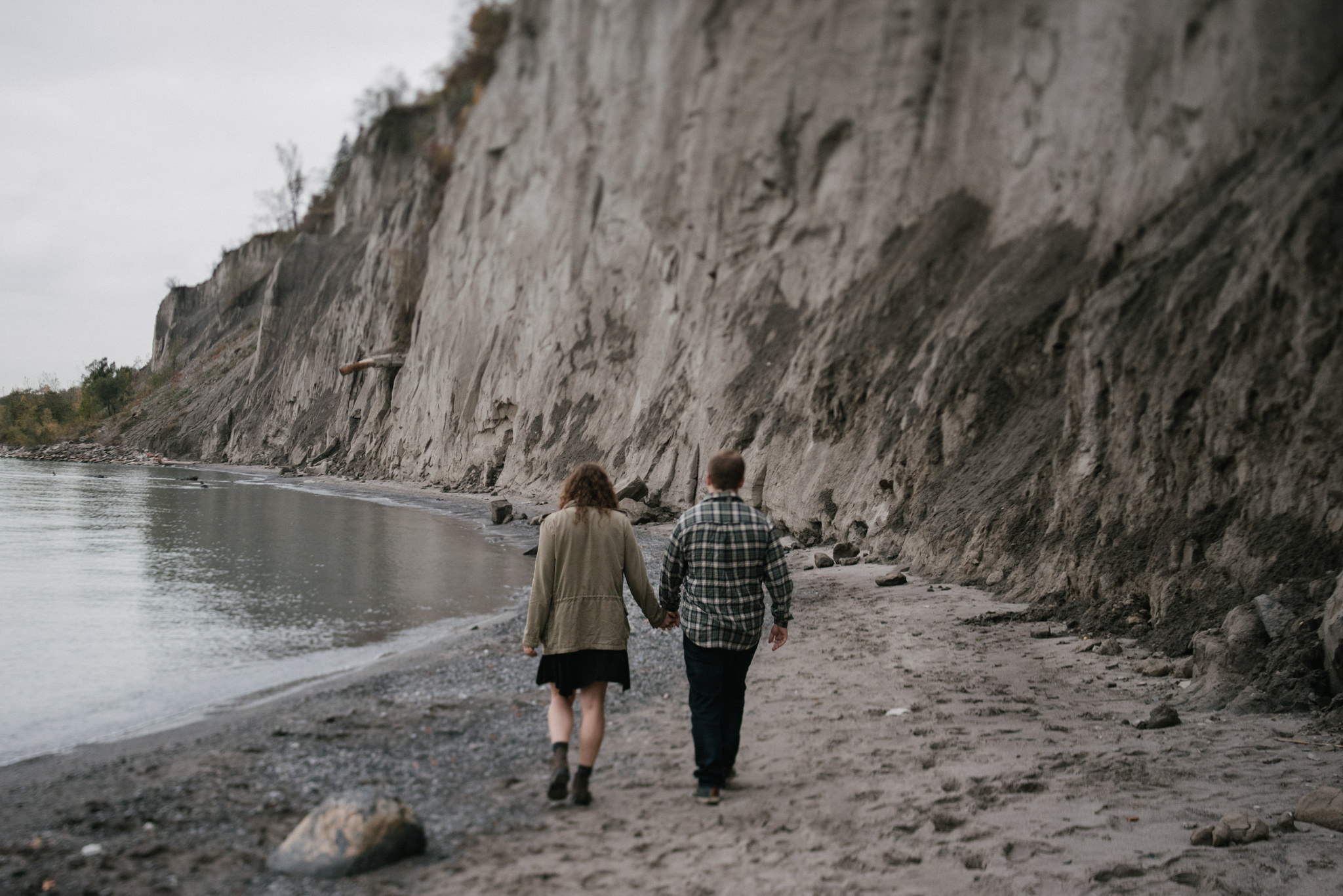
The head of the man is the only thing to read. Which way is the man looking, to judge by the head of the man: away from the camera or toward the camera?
away from the camera

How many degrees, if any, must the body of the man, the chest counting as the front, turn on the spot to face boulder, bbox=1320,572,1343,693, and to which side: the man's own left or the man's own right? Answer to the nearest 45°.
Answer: approximately 90° to the man's own right

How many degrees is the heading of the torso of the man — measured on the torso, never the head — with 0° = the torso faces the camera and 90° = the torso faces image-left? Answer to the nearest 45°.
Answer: approximately 180°

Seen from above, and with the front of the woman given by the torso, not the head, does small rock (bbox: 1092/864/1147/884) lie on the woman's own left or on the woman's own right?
on the woman's own right

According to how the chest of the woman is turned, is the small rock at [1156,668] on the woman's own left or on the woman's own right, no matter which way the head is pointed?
on the woman's own right

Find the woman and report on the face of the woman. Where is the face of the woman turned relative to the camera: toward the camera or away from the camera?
away from the camera

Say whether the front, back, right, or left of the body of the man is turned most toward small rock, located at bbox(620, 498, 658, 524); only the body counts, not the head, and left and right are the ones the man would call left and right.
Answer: front

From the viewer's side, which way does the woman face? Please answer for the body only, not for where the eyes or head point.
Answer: away from the camera

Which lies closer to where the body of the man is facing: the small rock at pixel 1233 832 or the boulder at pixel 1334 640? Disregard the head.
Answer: the boulder

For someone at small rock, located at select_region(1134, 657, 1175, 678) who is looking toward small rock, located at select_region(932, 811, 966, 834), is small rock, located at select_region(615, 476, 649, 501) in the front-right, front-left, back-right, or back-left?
back-right

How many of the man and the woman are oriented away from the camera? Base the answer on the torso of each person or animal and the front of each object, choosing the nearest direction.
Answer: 2

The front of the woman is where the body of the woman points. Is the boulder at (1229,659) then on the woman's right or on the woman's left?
on the woman's right

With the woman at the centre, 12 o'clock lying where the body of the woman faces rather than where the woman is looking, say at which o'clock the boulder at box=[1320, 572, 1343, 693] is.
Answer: The boulder is roughly at 3 o'clock from the woman.

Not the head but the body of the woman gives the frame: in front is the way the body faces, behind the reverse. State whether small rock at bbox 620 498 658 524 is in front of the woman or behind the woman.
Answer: in front
